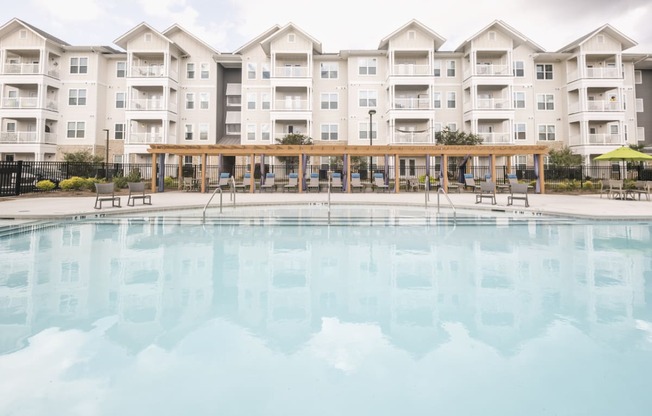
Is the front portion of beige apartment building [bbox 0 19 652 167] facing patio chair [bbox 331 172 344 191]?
yes

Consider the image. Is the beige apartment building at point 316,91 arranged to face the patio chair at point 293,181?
yes

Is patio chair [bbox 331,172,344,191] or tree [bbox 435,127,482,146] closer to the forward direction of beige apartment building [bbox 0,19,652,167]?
the patio chair

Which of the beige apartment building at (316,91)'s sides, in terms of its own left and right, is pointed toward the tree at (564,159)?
left

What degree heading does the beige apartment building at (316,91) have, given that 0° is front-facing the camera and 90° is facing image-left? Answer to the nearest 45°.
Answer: approximately 0°

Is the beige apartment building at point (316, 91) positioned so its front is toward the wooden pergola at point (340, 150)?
yes
